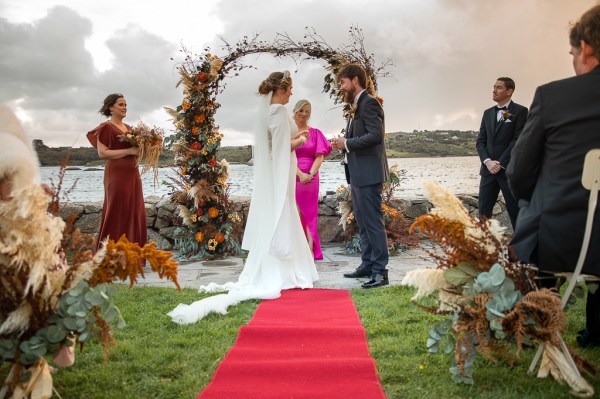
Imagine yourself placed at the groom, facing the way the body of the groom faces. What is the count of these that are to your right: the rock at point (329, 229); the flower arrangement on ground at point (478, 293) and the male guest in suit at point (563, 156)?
1

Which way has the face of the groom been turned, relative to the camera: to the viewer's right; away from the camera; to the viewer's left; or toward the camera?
to the viewer's left

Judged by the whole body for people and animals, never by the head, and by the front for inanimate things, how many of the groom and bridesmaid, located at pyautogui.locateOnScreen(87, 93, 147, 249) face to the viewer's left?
1

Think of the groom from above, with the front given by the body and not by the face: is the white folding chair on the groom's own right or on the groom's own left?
on the groom's own left

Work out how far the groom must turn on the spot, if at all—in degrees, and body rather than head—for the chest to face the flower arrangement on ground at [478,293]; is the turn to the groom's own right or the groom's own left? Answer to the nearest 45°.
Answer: approximately 90° to the groom's own left

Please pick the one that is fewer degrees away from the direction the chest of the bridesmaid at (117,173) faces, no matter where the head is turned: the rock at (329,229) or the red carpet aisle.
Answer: the red carpet aisle

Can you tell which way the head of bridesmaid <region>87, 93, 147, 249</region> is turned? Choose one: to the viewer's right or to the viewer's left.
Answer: to the viewer's right

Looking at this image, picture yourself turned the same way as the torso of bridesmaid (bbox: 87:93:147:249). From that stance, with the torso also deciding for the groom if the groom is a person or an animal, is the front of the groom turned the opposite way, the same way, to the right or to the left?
the opposite way

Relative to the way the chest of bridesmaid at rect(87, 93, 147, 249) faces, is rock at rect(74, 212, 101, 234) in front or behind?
behind

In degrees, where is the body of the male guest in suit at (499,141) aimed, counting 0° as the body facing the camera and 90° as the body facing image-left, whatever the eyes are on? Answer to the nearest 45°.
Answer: approximately 45°

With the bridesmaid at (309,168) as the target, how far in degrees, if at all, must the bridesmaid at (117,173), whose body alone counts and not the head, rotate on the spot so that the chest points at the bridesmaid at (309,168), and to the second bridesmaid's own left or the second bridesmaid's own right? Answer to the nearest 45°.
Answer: approximately 45° to the second bridesmaid's own left

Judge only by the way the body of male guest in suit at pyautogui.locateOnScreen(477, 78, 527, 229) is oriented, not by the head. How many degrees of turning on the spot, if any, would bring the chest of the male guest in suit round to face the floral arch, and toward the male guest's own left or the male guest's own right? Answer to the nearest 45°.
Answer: approximately 45° to the male guest's own right

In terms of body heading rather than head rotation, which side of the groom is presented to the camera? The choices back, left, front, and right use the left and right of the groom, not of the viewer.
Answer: left

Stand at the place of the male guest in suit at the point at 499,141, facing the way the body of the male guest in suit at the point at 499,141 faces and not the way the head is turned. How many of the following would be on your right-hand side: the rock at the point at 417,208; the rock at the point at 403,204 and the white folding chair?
2
